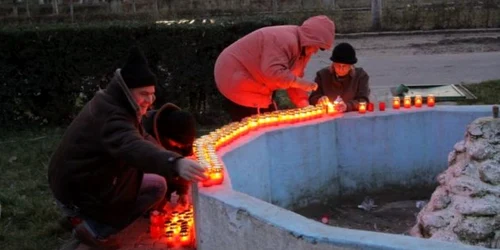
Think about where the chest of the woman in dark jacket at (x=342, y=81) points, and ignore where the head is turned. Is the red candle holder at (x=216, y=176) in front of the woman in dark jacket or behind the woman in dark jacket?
in front

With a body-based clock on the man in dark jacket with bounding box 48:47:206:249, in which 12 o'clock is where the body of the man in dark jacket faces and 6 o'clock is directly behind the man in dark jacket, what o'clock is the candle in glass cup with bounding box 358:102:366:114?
The candle in glass cup is roughly at 11 o'clock from the man in dark jacket.

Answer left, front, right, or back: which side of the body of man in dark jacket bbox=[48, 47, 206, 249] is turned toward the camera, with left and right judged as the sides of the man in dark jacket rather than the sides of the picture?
right

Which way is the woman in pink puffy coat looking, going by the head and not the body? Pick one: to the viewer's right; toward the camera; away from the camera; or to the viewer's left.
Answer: to the viewer's right

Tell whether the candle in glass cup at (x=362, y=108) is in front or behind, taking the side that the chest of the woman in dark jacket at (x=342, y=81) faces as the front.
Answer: in front

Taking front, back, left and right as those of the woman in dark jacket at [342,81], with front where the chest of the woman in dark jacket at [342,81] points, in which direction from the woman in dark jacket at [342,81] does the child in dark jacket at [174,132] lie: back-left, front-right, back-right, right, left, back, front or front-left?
front-right

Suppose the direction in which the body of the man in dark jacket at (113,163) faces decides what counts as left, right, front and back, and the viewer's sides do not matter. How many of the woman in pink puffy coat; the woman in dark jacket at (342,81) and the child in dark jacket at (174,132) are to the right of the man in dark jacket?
0

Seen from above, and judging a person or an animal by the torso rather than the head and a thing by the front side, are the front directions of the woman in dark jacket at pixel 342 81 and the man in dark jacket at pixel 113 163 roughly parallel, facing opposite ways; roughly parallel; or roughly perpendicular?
roughly perpendicular

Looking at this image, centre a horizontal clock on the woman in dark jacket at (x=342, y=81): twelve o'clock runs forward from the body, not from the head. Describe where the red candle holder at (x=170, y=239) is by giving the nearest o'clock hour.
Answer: The red candle holder is roughly at 1 o'clock from the woman in dark jacket.

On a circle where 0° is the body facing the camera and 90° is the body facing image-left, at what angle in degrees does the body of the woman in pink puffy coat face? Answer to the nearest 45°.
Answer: approximately 270°

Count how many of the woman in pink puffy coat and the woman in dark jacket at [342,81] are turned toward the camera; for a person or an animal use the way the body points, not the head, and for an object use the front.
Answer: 1

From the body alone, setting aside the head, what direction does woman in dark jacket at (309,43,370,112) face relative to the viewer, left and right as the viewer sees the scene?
facing the viewer

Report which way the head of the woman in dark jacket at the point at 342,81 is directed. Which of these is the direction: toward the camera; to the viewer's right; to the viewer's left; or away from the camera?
toward the camera
